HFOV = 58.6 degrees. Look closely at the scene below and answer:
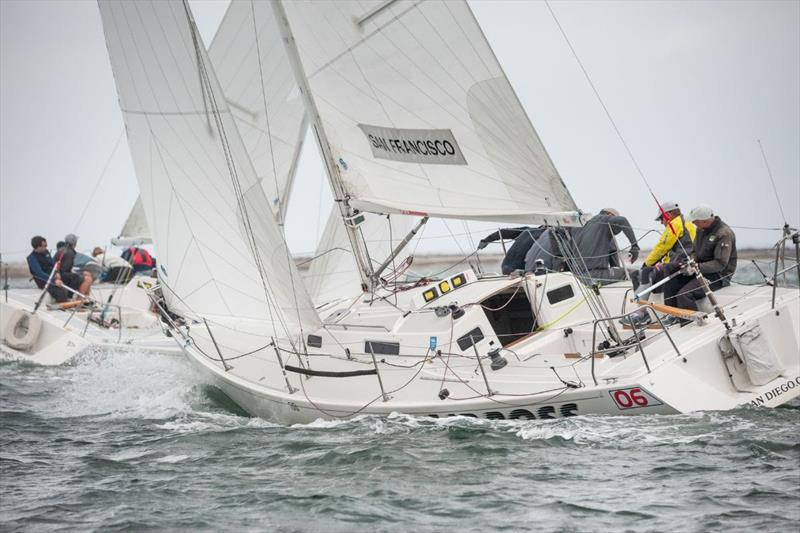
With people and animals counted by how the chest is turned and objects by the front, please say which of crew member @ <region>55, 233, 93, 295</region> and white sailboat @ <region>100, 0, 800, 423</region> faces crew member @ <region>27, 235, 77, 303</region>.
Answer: the white sailboat

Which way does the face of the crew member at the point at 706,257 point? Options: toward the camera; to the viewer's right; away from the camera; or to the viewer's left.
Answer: to the viewer's left

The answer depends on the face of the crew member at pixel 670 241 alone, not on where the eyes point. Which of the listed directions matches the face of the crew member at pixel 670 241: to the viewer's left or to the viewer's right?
to the viewer's left

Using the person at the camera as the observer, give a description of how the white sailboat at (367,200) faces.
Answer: facing away from the viewer and to the left of the viewer

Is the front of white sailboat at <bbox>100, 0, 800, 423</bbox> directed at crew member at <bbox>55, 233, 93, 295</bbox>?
yes
